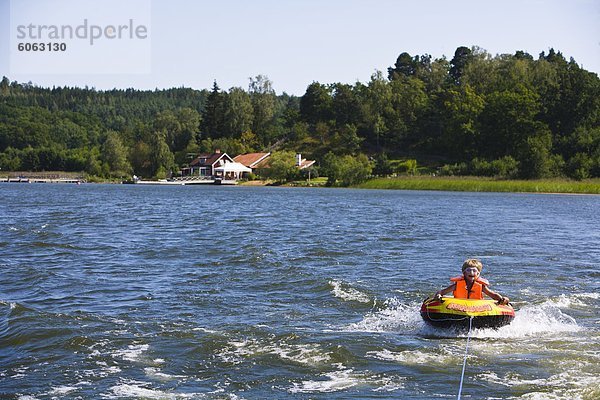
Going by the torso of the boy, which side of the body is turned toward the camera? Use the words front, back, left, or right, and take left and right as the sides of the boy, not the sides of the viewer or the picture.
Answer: front

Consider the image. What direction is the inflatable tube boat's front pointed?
toward the camera

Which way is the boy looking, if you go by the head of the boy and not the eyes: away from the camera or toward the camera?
toward the camera
